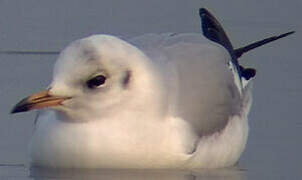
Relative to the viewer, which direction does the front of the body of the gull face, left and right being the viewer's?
facing the viewer and to the left of the viewer
